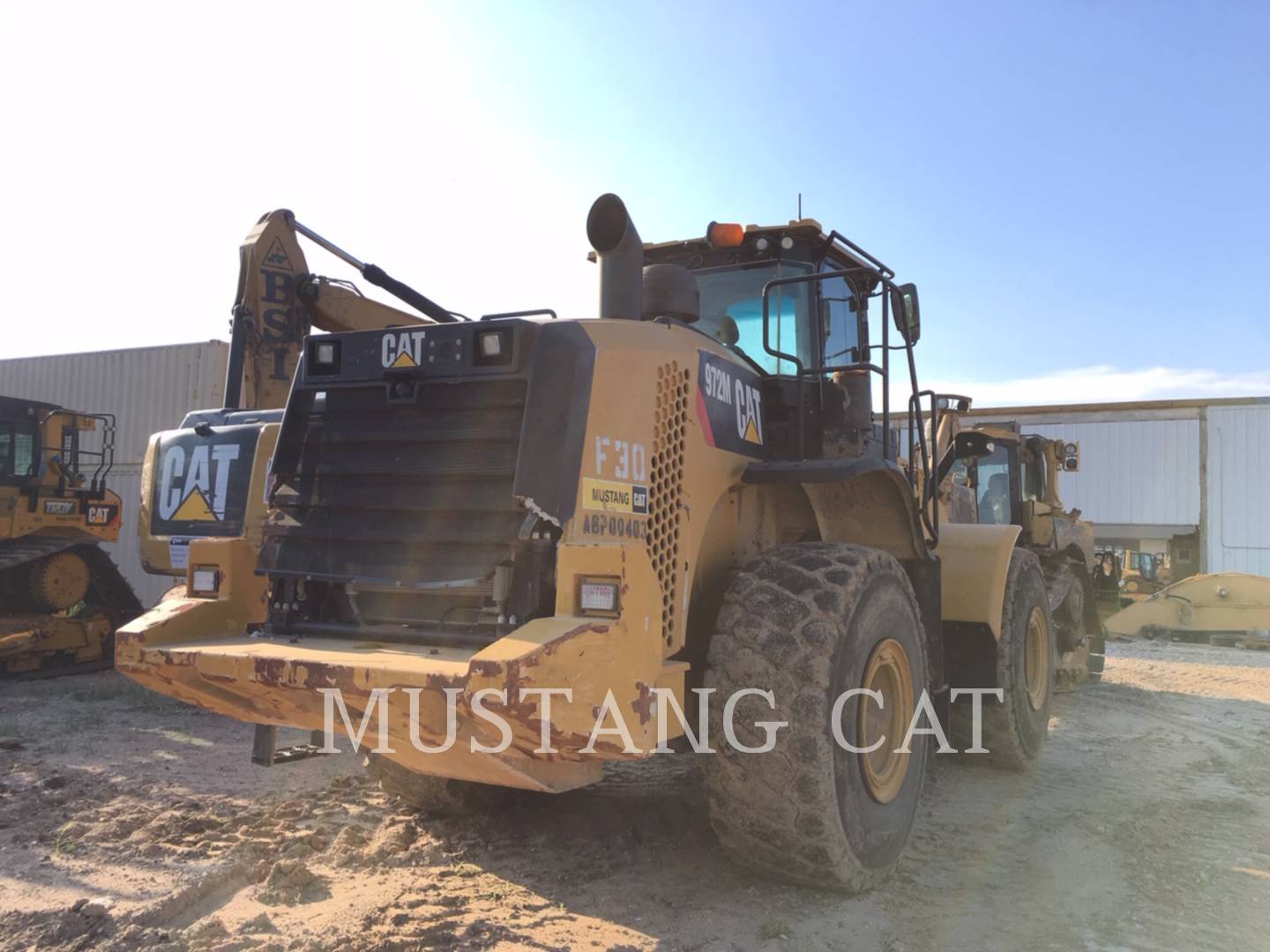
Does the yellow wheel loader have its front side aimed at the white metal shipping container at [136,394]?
no

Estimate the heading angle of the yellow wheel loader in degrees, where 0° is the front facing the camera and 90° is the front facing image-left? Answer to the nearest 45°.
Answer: approximately 225°

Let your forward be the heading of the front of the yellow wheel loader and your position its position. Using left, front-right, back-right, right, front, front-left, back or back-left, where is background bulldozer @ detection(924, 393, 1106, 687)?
front

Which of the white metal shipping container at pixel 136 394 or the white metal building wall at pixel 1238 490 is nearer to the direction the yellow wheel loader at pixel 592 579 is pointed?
the white metal building wall

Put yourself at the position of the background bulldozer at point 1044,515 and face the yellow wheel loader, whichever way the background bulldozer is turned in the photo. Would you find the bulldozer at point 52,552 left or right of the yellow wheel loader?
right

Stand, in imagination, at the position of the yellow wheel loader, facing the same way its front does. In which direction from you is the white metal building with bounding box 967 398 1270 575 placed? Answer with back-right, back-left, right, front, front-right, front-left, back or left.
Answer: front

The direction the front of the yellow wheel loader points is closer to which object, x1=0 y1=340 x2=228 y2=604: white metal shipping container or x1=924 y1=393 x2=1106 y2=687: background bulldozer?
the background bulldozer

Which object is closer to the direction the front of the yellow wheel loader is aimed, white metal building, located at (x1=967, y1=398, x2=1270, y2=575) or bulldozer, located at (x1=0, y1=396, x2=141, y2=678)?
the white metal building

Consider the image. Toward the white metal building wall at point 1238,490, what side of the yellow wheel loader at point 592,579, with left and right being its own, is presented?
front

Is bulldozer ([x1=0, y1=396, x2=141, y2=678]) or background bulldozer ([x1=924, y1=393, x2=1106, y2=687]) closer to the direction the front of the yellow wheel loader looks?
the background bulldozer
